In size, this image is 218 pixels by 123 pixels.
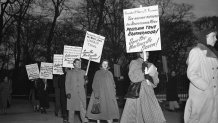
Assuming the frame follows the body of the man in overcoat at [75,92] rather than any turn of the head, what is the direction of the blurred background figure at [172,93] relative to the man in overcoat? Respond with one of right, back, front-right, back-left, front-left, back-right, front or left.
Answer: left

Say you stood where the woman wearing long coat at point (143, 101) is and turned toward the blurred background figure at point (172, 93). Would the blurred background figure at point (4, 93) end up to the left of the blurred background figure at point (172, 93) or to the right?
left

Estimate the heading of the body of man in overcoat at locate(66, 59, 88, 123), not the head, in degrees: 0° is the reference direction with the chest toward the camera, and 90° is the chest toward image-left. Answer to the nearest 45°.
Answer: approximately 315°

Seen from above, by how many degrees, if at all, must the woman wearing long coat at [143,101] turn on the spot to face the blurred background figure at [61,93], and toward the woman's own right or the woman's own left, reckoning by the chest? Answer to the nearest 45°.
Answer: approximately 180°

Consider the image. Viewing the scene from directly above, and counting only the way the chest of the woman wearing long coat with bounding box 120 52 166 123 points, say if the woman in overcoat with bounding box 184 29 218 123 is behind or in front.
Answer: in front
